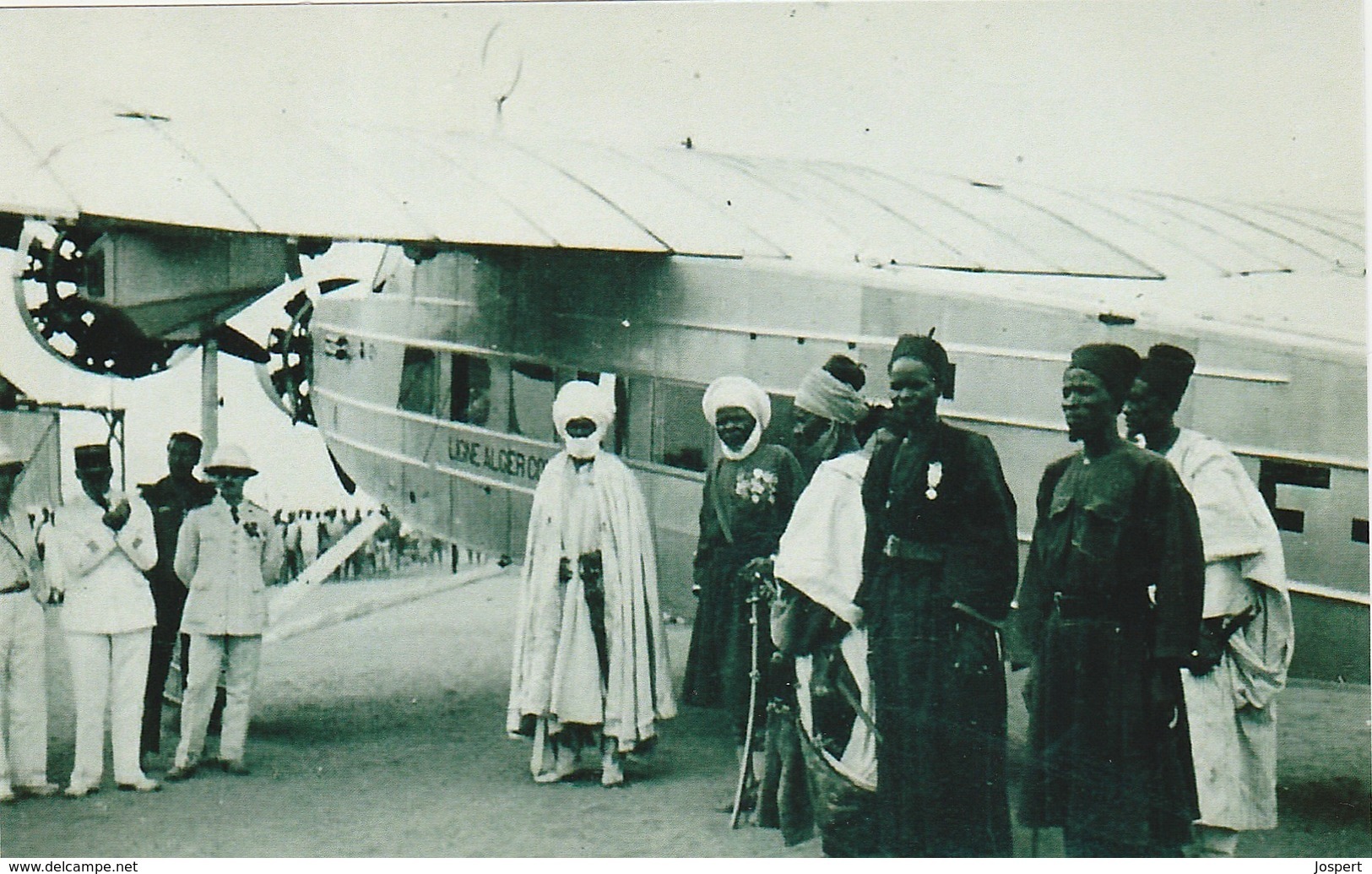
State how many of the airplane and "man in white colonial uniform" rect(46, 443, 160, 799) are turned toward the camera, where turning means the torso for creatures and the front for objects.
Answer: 1

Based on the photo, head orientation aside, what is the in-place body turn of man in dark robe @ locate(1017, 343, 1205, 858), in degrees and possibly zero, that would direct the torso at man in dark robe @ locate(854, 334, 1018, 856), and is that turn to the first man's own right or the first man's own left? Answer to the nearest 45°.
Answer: approximately 45° to the first man's own right

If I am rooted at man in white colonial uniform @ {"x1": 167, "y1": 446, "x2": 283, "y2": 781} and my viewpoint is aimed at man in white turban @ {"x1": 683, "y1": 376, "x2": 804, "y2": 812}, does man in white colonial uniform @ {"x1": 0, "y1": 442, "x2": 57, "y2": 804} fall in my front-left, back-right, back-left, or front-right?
back-right

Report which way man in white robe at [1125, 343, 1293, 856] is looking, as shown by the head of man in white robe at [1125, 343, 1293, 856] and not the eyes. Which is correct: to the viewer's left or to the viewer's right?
to the viewer's left

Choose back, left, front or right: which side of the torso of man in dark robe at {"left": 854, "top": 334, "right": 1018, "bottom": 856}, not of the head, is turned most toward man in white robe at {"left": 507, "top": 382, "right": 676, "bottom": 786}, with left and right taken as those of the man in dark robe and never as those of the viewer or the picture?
right

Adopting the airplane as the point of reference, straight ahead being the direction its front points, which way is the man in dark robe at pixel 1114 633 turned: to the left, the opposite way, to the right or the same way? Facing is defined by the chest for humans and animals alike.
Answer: to the left

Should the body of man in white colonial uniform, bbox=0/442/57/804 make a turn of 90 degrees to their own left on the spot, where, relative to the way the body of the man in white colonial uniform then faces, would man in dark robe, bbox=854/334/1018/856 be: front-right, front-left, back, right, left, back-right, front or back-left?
front-right

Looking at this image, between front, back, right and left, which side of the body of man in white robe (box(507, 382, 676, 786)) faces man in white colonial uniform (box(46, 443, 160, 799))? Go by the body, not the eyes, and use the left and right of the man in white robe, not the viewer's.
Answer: right

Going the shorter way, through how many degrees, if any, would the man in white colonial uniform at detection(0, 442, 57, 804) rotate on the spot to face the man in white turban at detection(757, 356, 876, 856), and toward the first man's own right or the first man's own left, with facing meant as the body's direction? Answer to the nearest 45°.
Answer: approximately 45° to the first man's own left

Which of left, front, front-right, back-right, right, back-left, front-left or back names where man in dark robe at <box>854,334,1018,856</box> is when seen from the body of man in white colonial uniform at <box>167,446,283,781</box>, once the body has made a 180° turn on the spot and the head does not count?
back-right

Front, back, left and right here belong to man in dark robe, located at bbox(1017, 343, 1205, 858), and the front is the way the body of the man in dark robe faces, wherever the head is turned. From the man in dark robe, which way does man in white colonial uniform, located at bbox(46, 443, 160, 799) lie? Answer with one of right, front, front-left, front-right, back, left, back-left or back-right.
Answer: front-right

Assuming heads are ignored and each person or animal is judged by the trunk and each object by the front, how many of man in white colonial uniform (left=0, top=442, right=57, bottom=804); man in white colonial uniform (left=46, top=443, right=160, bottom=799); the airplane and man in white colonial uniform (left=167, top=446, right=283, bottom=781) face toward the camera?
3
